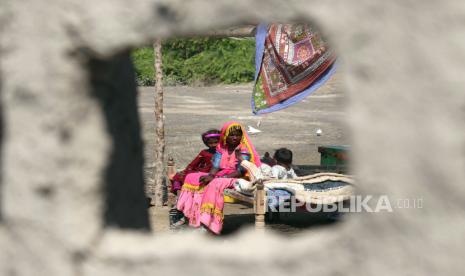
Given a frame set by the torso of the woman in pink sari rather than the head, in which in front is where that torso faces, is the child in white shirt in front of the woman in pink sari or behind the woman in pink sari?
behind

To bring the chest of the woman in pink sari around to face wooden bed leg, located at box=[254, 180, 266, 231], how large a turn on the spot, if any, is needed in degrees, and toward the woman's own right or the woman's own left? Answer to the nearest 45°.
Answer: approximately 90° to the woman's own left

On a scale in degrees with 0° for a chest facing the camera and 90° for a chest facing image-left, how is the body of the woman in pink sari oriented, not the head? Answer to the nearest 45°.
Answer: approximately 45°

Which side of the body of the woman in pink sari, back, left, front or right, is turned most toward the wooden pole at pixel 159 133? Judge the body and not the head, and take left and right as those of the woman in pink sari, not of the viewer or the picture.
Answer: right
